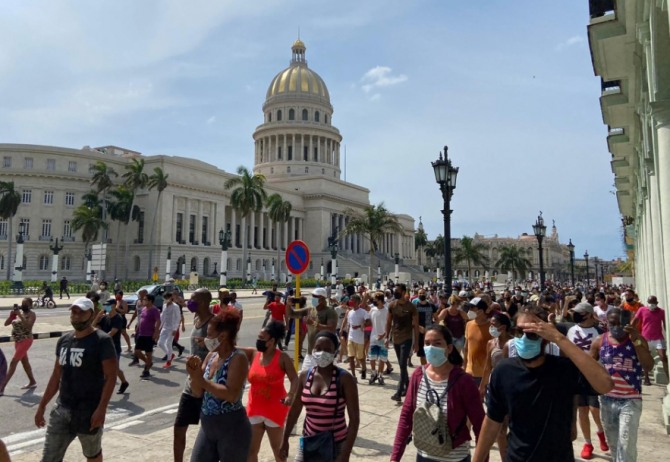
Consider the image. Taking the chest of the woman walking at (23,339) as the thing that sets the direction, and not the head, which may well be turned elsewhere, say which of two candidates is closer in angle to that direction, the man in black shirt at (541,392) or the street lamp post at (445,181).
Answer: the man in black shirt

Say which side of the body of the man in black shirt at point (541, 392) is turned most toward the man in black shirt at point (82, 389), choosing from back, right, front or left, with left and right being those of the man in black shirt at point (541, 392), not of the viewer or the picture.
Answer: right

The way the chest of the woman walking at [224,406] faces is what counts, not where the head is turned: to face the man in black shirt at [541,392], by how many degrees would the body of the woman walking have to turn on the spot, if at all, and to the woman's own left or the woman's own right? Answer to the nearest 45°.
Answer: approximately 90° to the woman's own left

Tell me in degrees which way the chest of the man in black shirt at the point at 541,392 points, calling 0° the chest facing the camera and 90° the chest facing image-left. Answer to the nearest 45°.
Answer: approximately 0°

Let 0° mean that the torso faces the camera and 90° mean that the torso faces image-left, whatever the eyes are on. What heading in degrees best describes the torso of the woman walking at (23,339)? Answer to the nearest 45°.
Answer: approximately 45°

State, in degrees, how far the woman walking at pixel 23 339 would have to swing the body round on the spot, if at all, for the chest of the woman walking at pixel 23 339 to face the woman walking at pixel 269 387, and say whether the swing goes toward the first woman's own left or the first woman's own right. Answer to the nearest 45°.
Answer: approximately 45° to the first woman's own left

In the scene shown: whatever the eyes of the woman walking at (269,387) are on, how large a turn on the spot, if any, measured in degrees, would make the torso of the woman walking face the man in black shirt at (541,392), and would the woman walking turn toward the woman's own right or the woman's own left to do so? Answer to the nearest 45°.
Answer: approximately 90° to the woman's own left

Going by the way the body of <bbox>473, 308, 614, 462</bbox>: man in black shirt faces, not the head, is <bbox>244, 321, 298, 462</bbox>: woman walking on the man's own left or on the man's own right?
on the man's own right

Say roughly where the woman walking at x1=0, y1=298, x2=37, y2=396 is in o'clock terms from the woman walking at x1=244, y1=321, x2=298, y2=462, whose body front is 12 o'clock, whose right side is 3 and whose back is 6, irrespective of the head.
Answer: the woman walking at x1=0, y1=298, x2=37, y2=396 is roughly at 3 o'clock from the woman walking at x1=244, y1=321, x2=298, y2=462.
